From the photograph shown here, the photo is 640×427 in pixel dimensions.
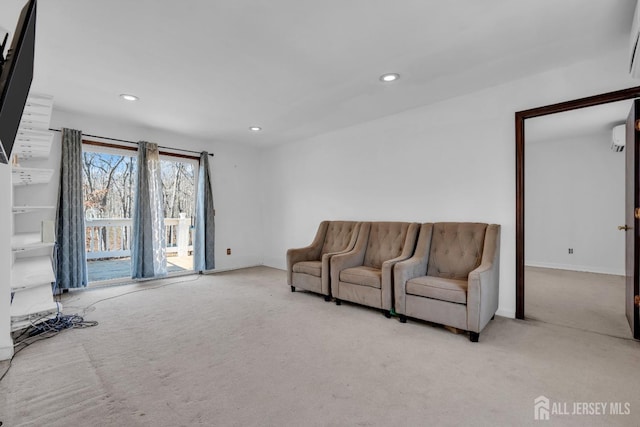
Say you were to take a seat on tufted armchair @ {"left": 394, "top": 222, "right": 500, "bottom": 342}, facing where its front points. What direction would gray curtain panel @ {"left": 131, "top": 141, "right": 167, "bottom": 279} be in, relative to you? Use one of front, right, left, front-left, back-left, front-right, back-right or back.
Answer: front-right

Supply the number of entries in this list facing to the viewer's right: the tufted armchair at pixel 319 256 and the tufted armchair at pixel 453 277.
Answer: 0

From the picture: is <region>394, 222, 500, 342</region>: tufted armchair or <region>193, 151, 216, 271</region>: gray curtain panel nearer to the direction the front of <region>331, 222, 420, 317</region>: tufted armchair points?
the gray curtain panel

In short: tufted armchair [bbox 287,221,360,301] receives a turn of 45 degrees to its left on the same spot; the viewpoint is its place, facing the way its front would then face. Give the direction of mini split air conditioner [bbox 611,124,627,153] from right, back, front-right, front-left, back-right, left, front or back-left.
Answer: left

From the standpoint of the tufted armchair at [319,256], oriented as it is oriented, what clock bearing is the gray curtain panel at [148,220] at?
The gray curtain panel is roughly at 2 o'clock from the tufted armchair.

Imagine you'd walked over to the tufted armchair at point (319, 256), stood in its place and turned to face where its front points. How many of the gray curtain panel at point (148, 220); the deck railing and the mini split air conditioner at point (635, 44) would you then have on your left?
1

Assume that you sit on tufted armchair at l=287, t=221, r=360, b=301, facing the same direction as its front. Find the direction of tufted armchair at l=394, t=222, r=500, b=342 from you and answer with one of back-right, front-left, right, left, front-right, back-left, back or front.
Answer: left

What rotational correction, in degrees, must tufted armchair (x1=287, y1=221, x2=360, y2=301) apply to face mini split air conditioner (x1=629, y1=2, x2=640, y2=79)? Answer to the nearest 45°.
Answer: approximately 90° to its left

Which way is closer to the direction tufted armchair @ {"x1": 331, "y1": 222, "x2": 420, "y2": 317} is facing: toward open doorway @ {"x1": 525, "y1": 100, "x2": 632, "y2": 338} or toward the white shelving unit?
the white shelving unit

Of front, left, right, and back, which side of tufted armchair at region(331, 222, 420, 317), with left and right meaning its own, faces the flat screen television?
front

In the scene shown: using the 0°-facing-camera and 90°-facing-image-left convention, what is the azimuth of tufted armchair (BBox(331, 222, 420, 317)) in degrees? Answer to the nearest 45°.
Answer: approximately 45°

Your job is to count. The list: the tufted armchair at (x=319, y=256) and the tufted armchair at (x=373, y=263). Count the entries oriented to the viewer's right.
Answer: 0

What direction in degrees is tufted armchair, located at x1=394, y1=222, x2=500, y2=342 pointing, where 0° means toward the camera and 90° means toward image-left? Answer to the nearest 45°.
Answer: approximately 45°

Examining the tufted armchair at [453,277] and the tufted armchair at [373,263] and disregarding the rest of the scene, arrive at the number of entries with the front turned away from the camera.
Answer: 0
